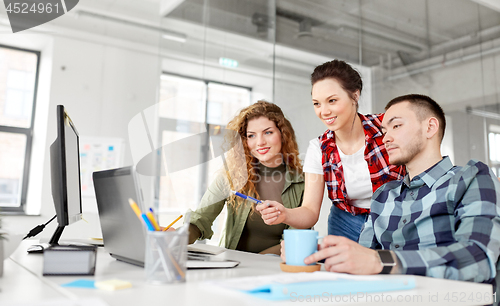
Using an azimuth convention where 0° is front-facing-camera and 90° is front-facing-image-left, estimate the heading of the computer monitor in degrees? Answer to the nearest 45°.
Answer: approximately 270°

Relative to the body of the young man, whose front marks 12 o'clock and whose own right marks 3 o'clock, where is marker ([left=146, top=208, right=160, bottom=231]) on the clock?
The marker is roughly at 12 o'clock from the young man.

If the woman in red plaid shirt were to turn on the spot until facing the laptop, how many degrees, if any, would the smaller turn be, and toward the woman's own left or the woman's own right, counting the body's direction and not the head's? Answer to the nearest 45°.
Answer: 0° — they already face it

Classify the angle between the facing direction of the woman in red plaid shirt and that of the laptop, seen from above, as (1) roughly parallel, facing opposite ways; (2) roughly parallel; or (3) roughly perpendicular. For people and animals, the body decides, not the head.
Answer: roughly parallel, facing opposite ways

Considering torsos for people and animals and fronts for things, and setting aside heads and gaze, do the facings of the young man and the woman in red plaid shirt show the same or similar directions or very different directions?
same or similar directions

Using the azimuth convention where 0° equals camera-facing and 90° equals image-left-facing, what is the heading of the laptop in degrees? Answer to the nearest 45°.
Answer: approximately 225°

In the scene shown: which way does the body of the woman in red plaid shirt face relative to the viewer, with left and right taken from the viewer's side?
facing the viewer and to the left of the viewer

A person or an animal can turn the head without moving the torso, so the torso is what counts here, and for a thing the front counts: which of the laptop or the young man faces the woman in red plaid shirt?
the laptop

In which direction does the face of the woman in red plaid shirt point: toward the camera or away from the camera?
toward the camera

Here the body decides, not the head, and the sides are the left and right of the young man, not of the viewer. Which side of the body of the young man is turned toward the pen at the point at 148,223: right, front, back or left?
front
